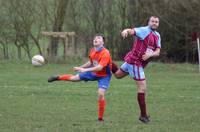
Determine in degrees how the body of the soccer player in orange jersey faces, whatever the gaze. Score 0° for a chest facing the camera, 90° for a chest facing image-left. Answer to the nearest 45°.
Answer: approximately 45°

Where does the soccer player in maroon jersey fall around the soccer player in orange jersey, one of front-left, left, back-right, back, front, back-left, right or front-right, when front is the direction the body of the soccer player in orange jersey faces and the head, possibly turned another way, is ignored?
back-left

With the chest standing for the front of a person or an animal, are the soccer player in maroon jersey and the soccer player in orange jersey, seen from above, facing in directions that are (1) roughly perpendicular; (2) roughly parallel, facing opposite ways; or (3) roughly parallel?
roughly perpendicular
